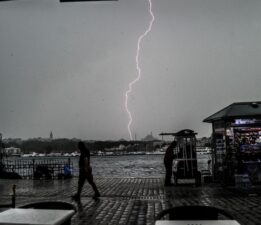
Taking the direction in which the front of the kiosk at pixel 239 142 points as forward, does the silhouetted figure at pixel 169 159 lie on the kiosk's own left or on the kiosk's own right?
on the kiosk's own right

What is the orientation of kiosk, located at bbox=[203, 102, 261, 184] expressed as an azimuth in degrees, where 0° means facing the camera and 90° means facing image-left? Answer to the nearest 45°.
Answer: approximately 0°
